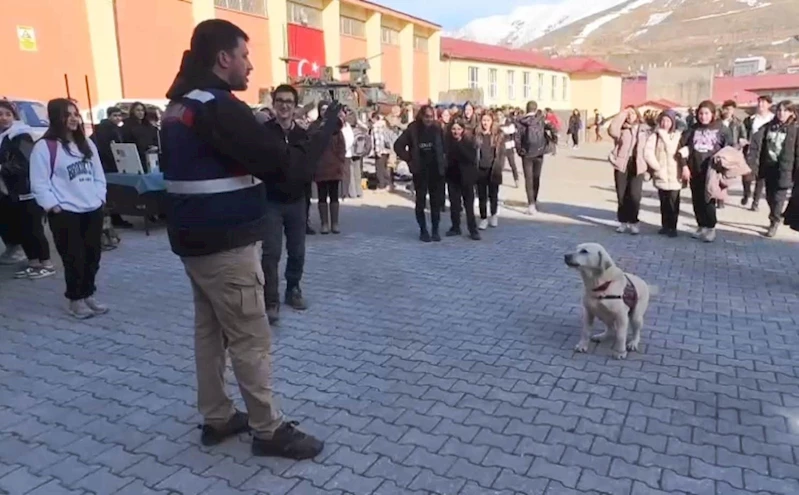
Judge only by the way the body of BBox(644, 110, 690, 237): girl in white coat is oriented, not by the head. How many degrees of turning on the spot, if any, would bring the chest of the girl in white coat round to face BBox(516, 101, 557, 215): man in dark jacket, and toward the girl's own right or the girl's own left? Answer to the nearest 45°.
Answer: approximately 135° to the girl's own right

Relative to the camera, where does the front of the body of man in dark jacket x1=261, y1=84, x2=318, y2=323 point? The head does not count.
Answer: toward the camera

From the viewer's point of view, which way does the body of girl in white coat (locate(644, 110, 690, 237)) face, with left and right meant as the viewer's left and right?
facing the viewer

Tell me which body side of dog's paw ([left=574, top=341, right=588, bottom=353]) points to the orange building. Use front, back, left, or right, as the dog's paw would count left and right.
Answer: right

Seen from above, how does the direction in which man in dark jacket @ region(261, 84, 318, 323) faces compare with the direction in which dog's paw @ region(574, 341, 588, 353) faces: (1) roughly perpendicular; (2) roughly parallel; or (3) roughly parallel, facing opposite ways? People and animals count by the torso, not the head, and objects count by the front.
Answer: roughly perpendicular

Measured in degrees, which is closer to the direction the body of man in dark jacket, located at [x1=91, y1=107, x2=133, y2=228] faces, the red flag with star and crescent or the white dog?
the white dog

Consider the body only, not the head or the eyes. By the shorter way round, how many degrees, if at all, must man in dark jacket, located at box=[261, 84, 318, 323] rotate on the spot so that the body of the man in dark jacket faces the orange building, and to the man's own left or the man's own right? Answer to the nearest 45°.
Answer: approximately 180°

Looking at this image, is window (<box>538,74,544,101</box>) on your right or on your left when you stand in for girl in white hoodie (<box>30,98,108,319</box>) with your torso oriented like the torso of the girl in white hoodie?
on your left

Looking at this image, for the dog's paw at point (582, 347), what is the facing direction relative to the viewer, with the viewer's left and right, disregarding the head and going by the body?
facing the viewer and to the left of the viewer

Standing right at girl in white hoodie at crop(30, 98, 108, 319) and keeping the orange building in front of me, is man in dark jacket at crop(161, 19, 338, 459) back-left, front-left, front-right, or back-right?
back-right

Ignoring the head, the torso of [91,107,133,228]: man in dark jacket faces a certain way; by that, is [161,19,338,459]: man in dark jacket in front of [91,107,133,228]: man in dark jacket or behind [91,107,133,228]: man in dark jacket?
in front

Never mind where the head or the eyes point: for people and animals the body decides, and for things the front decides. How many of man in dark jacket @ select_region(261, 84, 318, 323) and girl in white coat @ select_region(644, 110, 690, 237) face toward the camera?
2

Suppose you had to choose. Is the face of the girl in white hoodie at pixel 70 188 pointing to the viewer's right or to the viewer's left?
to the viewer's right

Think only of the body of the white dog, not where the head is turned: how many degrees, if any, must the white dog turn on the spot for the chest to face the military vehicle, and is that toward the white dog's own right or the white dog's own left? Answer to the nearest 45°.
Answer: approximately 90° to the white dog's own right

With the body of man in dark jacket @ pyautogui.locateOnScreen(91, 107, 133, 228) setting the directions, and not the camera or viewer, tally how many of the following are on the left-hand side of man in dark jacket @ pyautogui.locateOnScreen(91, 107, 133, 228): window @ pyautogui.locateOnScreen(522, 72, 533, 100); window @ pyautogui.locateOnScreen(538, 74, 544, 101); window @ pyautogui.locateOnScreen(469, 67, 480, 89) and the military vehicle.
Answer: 4

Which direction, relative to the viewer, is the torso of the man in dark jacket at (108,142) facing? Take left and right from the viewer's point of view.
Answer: facing the viewer and to the right of the viewer

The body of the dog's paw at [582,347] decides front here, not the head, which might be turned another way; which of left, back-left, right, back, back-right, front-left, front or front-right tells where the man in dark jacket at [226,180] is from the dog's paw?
front
